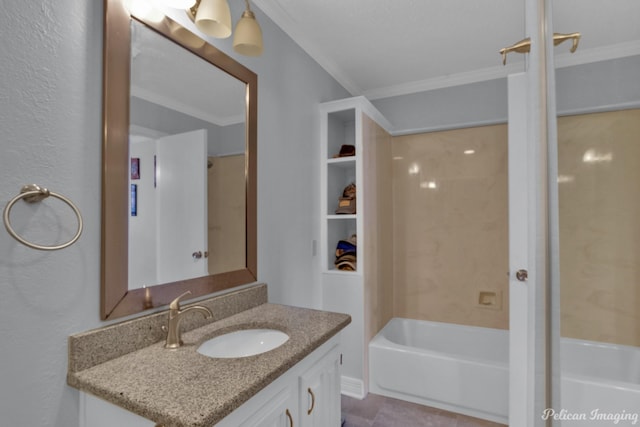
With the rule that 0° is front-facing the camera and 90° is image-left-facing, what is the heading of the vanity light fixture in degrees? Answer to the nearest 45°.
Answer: approximately 315°

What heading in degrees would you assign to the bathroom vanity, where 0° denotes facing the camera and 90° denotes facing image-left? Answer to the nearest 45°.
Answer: approximately 315°
